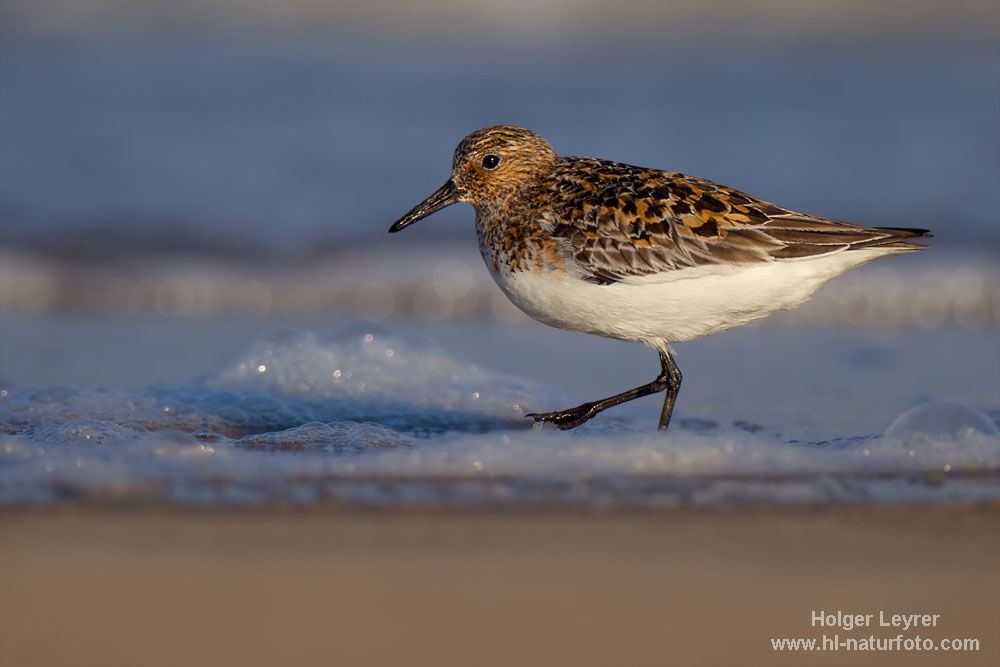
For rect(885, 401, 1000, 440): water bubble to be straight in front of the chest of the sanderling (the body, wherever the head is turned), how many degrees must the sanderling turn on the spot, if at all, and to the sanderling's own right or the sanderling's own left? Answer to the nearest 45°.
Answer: approximately 180°

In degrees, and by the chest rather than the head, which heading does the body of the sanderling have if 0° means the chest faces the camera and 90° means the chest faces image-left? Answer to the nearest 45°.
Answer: approximately 90°
